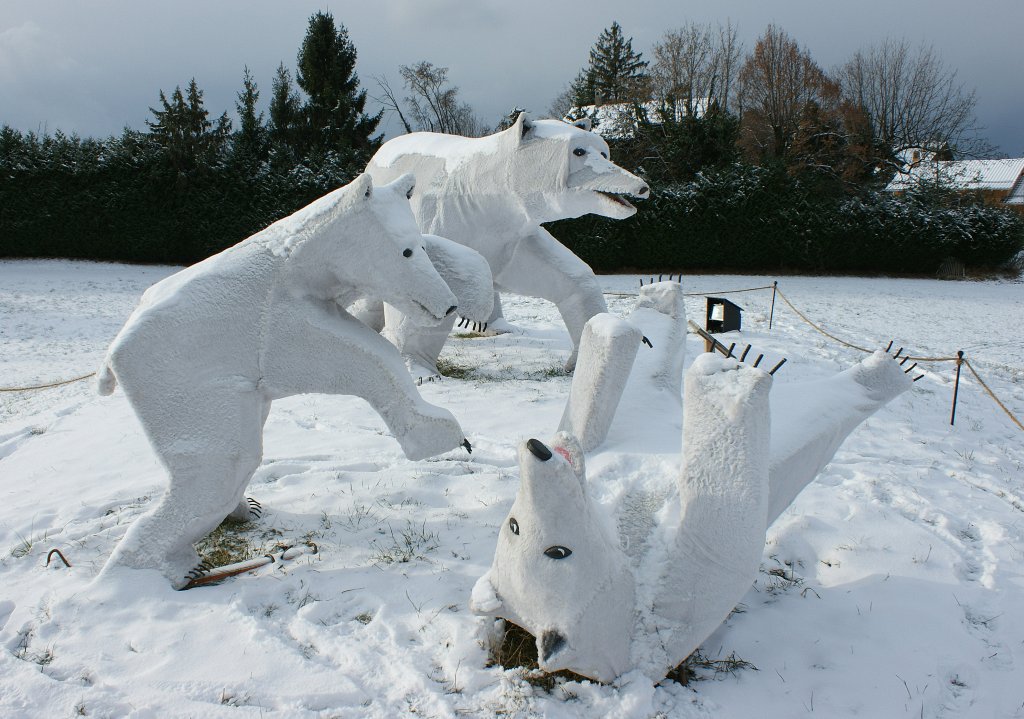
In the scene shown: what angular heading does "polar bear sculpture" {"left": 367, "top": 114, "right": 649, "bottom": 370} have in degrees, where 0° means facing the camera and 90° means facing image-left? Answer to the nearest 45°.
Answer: approximately 315°

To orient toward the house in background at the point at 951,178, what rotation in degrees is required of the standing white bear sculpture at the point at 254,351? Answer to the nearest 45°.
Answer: approximately 45° to its left

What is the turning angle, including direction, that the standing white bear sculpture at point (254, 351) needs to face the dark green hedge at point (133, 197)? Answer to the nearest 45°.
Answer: approximately 90° to its left

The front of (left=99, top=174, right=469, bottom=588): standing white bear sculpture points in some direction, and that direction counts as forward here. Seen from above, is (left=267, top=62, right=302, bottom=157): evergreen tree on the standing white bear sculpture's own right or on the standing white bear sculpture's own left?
on the standing white bear sculpture's own left

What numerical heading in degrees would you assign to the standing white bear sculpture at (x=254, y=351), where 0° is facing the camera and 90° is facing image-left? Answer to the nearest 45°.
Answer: approximately 270°

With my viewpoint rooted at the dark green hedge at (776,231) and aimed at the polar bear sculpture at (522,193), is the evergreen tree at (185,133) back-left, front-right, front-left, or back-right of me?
front-right

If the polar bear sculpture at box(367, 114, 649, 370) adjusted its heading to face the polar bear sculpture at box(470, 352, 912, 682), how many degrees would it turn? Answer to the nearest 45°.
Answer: approximately 45° to its right

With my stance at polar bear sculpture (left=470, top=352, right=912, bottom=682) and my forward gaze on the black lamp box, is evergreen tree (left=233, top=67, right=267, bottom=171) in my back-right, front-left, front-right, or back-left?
front-left

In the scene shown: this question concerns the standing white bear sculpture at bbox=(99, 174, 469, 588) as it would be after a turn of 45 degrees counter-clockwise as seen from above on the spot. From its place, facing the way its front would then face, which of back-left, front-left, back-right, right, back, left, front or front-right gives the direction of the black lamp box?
front

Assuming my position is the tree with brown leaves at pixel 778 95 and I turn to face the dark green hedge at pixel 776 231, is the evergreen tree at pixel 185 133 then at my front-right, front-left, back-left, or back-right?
front-right

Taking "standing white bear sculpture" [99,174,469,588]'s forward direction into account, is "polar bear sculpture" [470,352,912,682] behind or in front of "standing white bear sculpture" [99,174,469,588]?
in front

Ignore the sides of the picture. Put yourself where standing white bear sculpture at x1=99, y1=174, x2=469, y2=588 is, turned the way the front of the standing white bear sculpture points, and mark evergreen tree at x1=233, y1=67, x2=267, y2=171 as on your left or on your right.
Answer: on your left

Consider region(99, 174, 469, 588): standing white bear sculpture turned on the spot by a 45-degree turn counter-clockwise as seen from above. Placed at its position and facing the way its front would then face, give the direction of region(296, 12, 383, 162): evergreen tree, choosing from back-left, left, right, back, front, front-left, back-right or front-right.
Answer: front-left

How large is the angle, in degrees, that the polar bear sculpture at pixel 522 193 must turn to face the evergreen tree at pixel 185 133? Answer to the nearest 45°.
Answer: approximately 180°

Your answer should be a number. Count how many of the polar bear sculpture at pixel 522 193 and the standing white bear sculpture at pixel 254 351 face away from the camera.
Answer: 0

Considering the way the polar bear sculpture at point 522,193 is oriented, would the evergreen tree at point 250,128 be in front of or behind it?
behind

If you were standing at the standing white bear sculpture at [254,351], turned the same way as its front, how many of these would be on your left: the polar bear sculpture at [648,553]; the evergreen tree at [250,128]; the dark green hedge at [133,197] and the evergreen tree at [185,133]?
3
